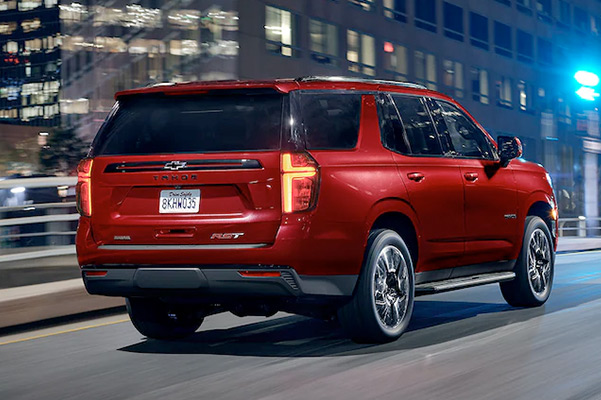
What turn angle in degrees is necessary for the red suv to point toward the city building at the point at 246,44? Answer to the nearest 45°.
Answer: approximately 45° to its left

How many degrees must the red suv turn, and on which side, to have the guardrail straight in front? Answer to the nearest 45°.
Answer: approximately 90° to its left

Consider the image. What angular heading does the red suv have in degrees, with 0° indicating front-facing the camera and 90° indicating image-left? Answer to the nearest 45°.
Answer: approximately 225°
